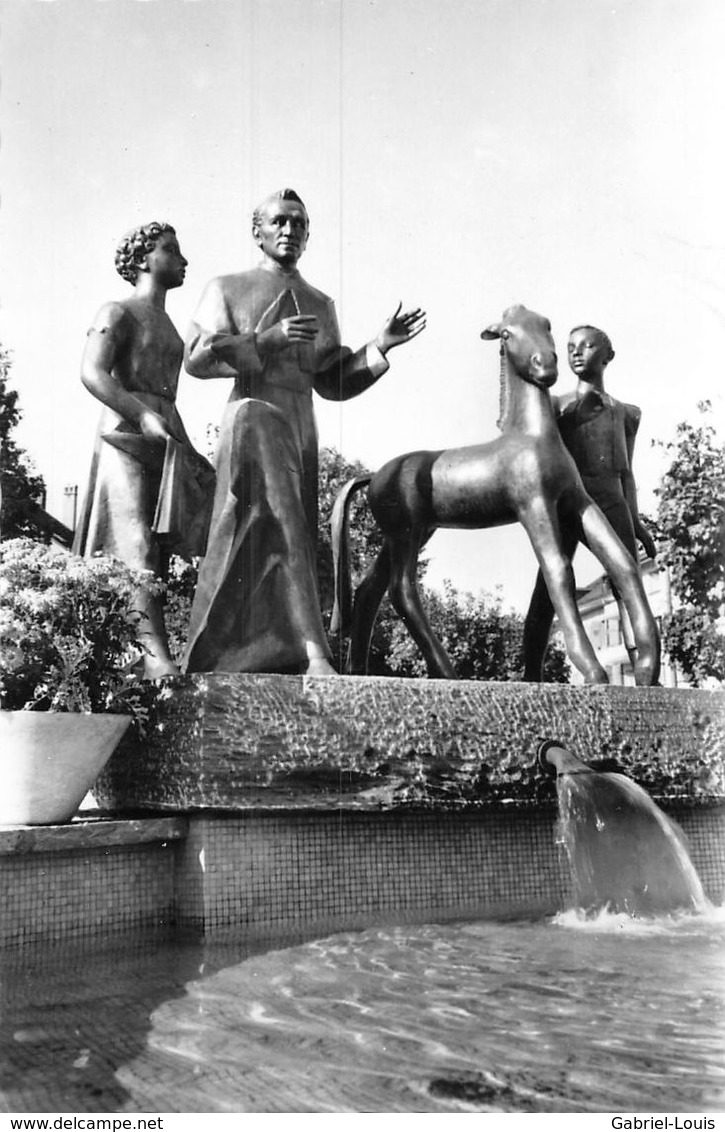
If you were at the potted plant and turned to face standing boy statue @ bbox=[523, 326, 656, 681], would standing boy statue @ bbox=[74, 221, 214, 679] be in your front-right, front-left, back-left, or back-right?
front-left

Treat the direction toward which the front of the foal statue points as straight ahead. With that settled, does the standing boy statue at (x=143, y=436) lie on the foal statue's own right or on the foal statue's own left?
on the foal statue's own right

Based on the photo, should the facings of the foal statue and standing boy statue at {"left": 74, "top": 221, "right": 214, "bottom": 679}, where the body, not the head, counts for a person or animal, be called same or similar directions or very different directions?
same or similar directions

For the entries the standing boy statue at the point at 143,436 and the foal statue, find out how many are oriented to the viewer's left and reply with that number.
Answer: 0

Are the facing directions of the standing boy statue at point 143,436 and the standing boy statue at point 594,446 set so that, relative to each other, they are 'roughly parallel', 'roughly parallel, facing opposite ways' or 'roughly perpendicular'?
roughly perpendicular

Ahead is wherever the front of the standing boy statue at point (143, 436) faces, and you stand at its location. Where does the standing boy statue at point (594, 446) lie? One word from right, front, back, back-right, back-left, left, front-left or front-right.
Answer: front-left

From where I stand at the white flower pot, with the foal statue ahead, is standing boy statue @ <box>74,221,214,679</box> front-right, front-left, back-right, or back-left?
front-left

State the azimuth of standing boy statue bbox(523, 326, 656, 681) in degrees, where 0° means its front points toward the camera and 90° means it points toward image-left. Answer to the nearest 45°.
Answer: approximately 45°

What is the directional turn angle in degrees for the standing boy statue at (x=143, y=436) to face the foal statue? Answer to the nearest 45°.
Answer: approximately 45° to its left

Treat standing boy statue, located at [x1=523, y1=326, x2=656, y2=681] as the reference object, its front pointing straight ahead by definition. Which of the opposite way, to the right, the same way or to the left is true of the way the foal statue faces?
to the left

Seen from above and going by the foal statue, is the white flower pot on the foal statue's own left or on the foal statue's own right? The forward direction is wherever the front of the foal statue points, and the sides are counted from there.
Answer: on the foal statue's own right

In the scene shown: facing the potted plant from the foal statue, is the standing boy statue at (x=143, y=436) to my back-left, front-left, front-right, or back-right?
front-right

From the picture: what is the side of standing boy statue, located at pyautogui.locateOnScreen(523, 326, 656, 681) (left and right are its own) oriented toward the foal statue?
front

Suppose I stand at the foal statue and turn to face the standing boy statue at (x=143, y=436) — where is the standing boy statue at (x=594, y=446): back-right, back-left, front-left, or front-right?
back-right

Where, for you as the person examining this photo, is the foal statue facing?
facing the viewer and to the right of the viewer

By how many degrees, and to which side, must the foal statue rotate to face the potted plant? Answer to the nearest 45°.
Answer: approximately 90° to its right
